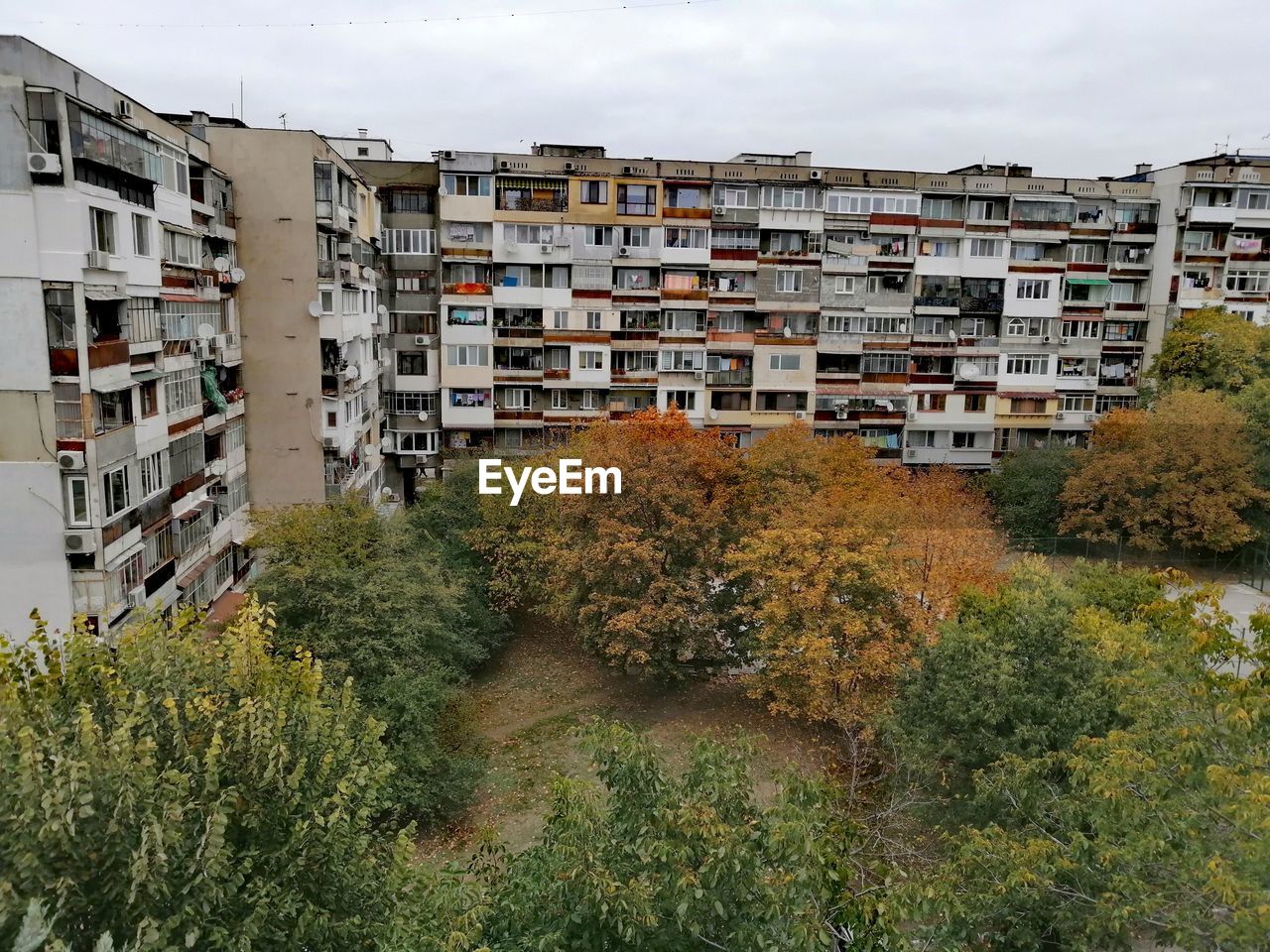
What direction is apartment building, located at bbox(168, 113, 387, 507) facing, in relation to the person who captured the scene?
facing to the right of the viewer

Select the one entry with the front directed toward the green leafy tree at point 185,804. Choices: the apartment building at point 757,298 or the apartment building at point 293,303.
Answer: the apartment building at point 757,298

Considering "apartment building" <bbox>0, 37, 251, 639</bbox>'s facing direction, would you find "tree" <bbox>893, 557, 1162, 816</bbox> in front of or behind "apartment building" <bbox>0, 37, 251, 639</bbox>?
in front

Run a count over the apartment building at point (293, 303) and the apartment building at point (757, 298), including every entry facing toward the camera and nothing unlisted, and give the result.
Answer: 1

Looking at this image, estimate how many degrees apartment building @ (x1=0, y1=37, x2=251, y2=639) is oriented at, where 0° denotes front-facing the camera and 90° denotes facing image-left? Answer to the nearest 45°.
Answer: approximately 315°

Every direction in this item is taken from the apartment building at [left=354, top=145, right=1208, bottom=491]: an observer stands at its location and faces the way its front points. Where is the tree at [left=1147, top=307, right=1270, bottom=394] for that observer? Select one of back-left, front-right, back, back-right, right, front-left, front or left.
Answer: left

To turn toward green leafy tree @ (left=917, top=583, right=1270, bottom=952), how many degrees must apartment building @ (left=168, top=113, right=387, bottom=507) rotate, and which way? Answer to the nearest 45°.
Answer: approximately 90° to its right

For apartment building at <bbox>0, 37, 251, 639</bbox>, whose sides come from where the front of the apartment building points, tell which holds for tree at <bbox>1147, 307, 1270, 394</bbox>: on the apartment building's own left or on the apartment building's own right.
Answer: on the apartment building's own left

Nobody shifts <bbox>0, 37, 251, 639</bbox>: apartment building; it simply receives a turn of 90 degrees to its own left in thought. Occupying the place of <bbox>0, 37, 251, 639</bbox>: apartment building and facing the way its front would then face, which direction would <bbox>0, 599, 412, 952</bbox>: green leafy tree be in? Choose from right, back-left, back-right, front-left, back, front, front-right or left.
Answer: back-right

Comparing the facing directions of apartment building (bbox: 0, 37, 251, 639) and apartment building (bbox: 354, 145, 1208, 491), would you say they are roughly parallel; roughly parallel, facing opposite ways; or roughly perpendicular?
roughly perpendicular

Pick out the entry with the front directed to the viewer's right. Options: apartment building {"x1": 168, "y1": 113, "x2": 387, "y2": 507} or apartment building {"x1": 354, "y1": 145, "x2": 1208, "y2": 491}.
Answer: apartment building {"x1": 168, "y1": 113, "x2": 387, "y2": 507}

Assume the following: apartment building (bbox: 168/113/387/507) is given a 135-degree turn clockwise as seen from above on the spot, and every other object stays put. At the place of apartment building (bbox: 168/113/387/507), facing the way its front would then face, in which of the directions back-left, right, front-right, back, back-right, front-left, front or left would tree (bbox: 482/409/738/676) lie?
left

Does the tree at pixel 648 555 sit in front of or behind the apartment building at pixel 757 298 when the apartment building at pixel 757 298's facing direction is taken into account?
in front

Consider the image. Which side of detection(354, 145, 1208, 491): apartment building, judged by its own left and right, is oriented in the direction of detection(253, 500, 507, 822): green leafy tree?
front
